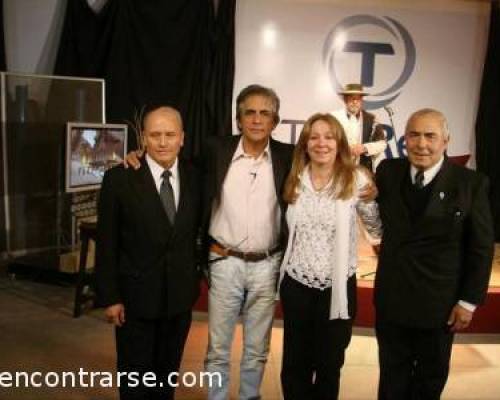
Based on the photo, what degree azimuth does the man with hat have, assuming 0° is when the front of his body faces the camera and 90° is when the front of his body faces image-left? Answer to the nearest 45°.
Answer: approximately 0°

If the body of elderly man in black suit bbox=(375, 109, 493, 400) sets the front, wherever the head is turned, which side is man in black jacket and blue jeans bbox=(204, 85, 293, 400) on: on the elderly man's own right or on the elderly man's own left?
on the elderly man's own right

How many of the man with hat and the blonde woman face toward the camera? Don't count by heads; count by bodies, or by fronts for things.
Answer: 2
